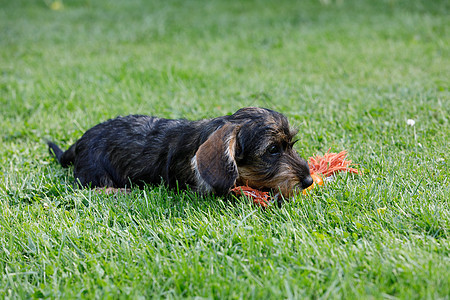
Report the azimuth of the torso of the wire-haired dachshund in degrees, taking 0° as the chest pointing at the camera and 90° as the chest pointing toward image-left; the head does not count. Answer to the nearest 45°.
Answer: approximately 270°
